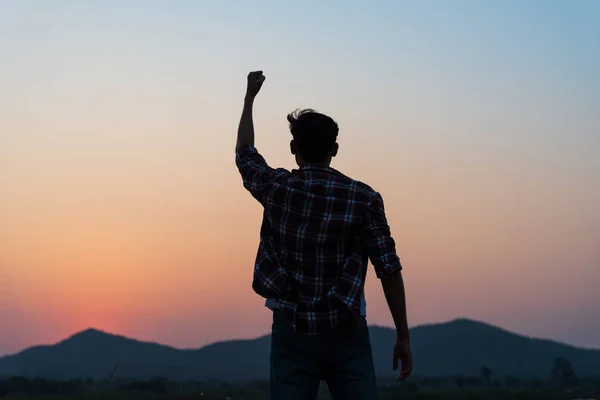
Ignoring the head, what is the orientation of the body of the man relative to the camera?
away from the camera

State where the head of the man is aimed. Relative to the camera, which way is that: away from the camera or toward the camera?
away from the camera
